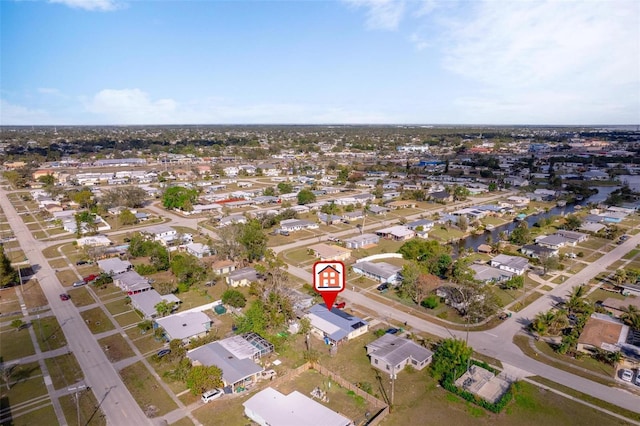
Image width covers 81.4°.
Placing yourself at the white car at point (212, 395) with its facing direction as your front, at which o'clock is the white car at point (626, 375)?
the white car at point (626, 375) is roughly at 2 o'clock from the white car at point (212, 395).

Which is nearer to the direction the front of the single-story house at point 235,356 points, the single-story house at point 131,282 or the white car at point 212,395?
the white car

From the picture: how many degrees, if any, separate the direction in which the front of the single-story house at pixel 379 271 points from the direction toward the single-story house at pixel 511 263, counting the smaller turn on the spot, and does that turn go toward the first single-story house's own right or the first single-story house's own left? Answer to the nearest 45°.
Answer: approximately 135° to the first single-story house's own left

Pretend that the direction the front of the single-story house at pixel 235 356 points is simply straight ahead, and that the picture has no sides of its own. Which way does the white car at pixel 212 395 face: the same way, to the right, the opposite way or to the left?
the opposite way

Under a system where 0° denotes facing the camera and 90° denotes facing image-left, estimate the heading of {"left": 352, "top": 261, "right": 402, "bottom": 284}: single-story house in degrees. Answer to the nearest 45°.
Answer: approximately 45°

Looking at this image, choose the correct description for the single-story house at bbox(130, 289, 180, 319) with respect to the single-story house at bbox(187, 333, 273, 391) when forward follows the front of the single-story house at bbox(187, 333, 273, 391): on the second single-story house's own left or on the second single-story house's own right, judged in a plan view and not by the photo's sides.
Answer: on the second single-story house's own right

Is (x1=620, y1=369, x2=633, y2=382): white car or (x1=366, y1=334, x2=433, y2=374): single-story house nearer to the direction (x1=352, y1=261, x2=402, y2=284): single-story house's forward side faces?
the single-story house

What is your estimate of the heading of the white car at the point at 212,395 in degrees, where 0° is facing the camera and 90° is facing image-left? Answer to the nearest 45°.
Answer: approximately 225°

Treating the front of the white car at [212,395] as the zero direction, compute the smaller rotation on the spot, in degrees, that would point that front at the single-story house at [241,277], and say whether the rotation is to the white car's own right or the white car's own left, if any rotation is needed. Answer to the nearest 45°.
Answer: approximately 45° to the white car's own left

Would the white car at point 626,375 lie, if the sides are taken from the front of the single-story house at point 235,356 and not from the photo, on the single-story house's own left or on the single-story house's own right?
on the single-story house's own left

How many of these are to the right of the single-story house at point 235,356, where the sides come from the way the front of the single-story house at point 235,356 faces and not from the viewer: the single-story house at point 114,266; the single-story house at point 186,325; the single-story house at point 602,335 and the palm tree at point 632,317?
2

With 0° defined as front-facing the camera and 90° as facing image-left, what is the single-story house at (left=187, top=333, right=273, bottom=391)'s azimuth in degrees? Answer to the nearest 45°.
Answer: approximately 45°
